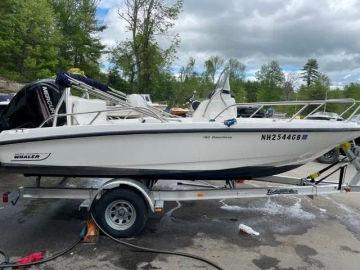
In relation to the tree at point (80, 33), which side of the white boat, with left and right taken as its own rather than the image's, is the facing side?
left

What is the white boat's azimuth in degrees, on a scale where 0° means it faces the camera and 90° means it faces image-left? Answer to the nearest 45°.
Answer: approximately 270°

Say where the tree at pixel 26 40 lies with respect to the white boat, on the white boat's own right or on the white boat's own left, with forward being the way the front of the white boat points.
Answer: on the white boat's own left

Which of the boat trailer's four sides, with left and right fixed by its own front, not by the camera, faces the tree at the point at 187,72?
left

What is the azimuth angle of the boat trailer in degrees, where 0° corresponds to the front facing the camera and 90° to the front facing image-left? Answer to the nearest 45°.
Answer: approximately 270°

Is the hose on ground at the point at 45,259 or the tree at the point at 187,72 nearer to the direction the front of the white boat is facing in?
the tree
